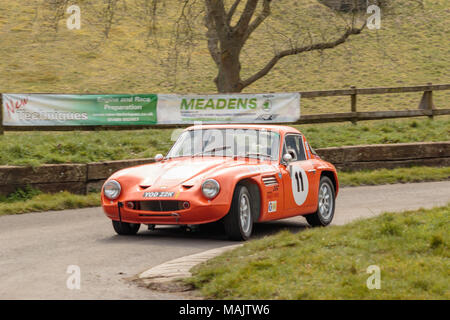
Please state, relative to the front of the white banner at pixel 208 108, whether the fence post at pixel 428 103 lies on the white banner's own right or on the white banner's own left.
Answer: on the white banner's own left

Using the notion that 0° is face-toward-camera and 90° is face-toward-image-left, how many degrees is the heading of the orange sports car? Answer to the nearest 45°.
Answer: approximately 45°

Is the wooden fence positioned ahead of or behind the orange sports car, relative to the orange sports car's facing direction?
behind

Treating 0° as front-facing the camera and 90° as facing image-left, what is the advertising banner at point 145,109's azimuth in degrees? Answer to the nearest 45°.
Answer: approximately 0°

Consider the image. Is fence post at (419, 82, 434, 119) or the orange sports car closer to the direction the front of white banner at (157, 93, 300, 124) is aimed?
the orange sports car

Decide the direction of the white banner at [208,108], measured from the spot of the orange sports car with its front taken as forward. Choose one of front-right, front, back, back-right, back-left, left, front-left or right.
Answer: back-right

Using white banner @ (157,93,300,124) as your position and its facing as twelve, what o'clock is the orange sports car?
The orange sports car is roughly at 12 o'clock from the white banner.

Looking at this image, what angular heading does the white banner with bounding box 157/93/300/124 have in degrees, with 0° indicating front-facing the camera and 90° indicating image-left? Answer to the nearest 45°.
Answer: approximately 0°

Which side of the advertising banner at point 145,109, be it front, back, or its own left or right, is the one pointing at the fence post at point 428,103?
left
